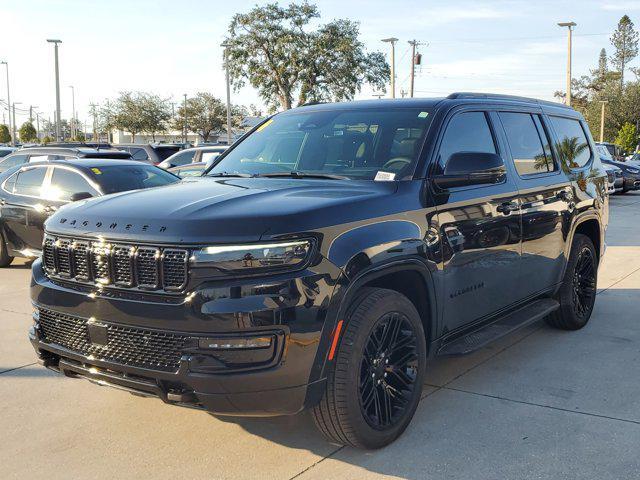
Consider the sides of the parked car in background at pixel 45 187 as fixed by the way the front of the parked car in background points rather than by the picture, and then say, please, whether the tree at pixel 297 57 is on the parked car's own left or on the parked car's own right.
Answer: on the parked car's own left

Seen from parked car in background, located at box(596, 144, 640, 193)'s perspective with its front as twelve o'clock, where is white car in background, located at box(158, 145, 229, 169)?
The white car in background is roughly at 3 o'clock from the parked car in background.

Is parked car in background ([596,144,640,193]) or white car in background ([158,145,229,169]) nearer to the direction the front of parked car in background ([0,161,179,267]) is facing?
the parked car in background

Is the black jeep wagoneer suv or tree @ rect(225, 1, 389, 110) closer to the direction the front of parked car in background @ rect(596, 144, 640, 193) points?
the black jeep wagoneer suv

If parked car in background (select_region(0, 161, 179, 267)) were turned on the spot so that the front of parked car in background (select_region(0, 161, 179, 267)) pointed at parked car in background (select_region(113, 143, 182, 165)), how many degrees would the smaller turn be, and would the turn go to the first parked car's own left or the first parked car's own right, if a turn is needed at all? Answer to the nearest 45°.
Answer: approximately 135° to the first parked car's own left

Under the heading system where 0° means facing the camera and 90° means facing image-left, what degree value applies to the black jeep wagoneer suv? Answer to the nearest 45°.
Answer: approximately 45°

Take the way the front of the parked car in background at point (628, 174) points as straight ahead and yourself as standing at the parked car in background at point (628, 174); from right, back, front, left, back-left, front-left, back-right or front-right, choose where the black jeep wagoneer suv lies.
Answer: front-right

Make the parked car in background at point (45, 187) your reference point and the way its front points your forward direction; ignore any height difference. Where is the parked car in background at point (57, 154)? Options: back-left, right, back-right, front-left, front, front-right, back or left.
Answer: back-left

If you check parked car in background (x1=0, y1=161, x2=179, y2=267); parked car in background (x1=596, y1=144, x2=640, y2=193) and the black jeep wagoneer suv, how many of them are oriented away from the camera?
0

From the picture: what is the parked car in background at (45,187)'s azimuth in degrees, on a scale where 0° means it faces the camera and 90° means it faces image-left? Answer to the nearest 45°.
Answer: approximately 315°

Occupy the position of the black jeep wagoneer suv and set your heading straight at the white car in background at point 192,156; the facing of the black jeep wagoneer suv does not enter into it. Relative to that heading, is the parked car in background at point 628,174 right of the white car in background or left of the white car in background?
right
